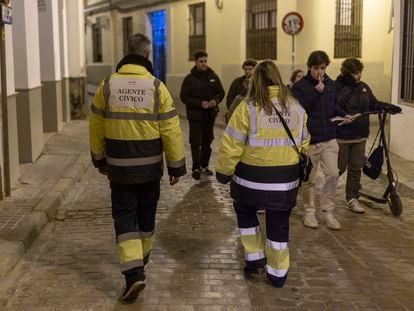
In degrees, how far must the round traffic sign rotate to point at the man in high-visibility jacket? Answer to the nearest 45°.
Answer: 0° — it already faces them

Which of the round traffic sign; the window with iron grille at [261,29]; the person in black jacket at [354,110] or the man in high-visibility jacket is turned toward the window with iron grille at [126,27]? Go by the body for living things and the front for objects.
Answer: the man in high-visibility jacket

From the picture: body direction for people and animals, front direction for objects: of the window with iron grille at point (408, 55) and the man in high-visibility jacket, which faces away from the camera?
the man in high-visibility jacket

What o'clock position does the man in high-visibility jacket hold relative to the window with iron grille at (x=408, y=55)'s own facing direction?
The man in high-visibility jacket is roughly at 11 o'clock from the window with iron grille.

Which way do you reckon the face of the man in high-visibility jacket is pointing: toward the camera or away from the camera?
away from the camera

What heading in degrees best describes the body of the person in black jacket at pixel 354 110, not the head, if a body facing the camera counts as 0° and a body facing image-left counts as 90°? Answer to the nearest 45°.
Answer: approximately 315°

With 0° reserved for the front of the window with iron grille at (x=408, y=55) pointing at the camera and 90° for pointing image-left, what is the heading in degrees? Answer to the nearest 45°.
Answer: approximately 45°

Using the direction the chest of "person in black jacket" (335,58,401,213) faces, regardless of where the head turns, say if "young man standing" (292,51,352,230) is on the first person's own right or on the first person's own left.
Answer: on the first person's own right

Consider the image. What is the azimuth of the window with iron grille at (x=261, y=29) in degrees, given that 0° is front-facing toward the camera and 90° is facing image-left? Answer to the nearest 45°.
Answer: approximately 0°

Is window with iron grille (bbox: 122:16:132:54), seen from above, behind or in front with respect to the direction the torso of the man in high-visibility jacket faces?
in front

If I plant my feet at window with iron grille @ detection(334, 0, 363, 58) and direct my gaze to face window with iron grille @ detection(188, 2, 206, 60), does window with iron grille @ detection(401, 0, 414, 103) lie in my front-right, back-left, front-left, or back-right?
back-left

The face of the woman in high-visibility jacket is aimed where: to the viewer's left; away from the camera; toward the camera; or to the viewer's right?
away from the camera

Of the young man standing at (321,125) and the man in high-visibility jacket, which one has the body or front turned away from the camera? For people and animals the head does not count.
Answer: the man in high-visibility jacket
